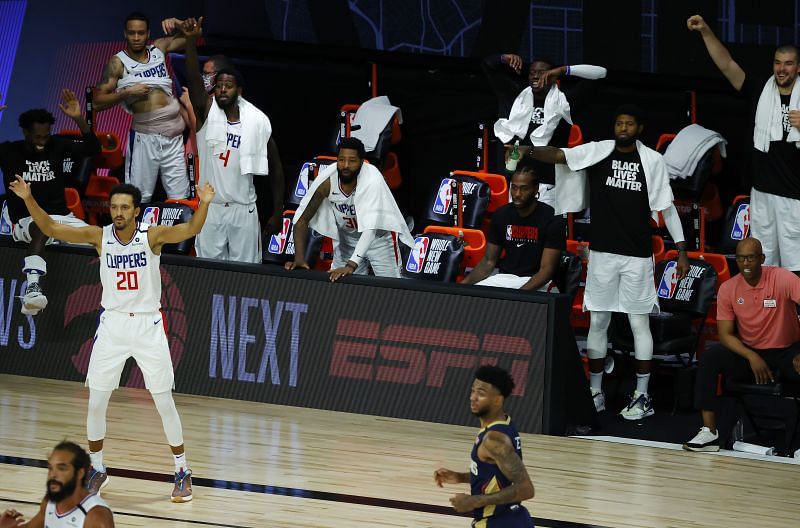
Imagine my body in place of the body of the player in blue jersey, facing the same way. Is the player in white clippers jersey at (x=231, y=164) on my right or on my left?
on my right

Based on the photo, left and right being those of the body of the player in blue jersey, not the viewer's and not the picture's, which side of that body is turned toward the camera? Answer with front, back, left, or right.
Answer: left

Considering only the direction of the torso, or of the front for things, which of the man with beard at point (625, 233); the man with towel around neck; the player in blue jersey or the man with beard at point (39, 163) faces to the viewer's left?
the player in blue jersey

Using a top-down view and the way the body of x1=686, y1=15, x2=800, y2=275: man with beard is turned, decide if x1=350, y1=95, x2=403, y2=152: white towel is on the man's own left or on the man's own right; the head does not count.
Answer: on the man's own right

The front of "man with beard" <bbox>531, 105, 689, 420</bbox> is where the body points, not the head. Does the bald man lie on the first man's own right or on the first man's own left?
on the first man's own left

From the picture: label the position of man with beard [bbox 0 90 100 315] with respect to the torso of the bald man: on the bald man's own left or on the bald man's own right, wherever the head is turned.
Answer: on the bald man's own right

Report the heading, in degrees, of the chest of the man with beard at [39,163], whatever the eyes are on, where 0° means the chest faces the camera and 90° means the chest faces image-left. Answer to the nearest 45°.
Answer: approximately 0°

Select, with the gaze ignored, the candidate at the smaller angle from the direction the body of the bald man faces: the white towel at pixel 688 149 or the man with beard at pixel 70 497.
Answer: the man with beard

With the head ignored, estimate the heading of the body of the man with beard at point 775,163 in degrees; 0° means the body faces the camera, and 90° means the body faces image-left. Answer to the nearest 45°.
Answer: approximately 0°
